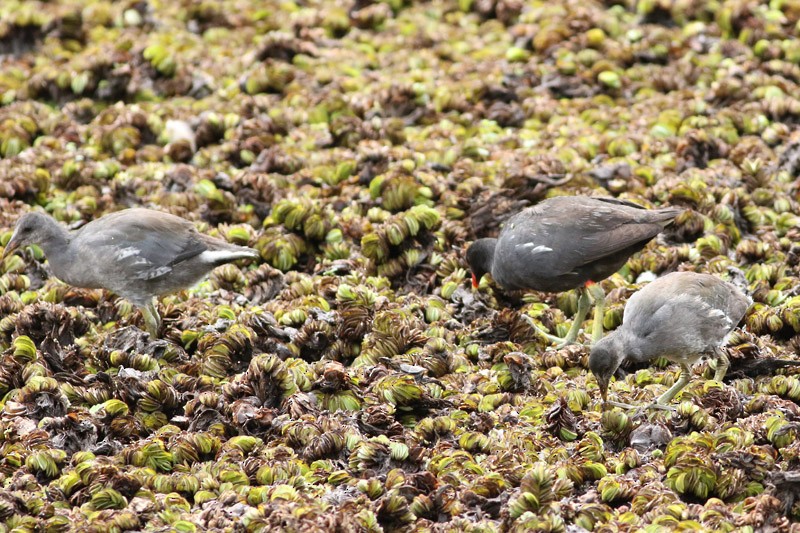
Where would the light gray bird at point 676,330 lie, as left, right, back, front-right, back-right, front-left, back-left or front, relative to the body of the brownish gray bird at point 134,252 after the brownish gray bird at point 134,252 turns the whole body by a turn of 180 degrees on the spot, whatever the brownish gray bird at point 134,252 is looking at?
front-right

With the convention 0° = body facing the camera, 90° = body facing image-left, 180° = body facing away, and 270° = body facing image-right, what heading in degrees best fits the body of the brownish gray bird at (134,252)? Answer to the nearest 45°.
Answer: approximately 90°
